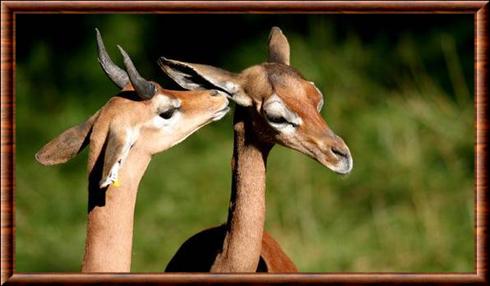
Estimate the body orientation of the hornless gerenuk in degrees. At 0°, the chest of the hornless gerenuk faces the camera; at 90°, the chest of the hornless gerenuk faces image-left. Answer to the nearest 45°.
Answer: approximately 315°
